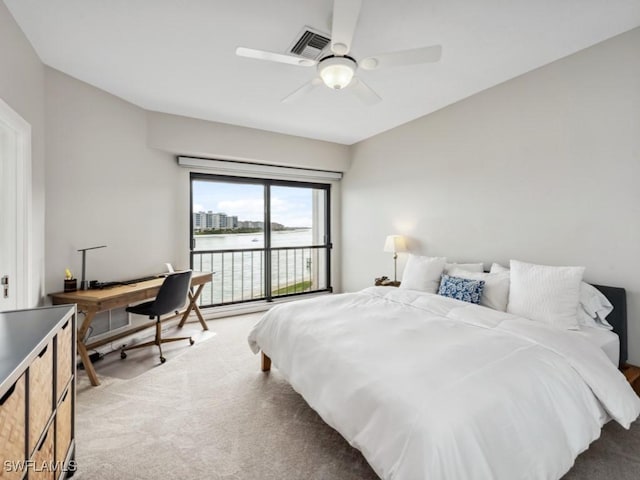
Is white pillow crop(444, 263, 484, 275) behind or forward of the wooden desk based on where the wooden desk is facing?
forward

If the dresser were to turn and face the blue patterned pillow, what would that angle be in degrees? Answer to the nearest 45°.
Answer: approximately 45° to its left

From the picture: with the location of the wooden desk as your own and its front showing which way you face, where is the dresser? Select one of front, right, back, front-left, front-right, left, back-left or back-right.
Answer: front-right

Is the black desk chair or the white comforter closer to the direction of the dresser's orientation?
the white comforter

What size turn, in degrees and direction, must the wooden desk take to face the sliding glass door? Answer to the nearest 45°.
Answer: approximately 90° to its left

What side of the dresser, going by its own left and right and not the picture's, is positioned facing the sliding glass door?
left

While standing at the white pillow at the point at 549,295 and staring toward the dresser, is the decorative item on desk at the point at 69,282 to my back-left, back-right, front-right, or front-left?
front-right

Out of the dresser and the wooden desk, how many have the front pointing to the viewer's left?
0

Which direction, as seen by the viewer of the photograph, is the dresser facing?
facing the viewer and to the right of the viewer

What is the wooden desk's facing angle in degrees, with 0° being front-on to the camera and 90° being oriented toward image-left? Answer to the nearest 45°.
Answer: approximately 315°

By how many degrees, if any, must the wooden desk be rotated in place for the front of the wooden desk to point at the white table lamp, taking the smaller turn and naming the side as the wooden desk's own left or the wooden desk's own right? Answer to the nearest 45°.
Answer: approximately 45° to the wooden desk's own left

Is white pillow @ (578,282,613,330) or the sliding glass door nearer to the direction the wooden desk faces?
the white pillow

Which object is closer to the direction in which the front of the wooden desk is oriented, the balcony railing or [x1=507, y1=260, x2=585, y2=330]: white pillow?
the white pillow

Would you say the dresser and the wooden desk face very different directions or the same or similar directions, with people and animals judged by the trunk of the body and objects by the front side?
same or similar directions

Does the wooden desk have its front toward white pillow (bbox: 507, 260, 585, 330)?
yes

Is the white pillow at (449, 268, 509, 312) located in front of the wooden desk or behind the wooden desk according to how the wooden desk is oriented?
in front
